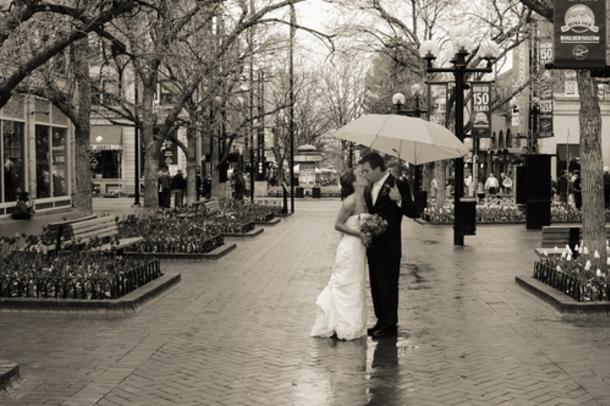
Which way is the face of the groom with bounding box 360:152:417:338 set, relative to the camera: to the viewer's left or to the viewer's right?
to the viewer's left

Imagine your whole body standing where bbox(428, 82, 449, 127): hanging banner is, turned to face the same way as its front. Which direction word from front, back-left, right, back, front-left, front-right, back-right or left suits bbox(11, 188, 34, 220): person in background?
front-right

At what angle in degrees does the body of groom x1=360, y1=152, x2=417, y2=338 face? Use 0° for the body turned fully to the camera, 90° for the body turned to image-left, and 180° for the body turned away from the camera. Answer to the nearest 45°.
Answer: approximately 45°

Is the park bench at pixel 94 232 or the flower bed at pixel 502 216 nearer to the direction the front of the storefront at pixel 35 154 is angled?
the flower bed

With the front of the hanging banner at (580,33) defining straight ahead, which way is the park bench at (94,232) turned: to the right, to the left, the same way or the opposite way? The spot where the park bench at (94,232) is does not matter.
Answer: to the left

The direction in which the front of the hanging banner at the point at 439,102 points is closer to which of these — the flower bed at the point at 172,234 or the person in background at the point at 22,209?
the flower bed

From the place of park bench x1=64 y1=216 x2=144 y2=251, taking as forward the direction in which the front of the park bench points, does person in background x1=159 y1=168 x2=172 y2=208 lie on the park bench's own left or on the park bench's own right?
on the park bench's own left

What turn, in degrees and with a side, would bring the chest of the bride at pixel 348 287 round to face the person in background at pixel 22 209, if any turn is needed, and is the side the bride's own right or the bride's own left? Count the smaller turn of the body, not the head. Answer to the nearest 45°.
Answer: approximately 135° to the bride's own left

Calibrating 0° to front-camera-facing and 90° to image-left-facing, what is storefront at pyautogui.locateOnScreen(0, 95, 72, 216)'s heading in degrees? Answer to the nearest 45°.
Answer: approximately 315°

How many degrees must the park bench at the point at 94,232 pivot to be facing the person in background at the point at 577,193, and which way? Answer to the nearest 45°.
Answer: approximately 90° to its left
